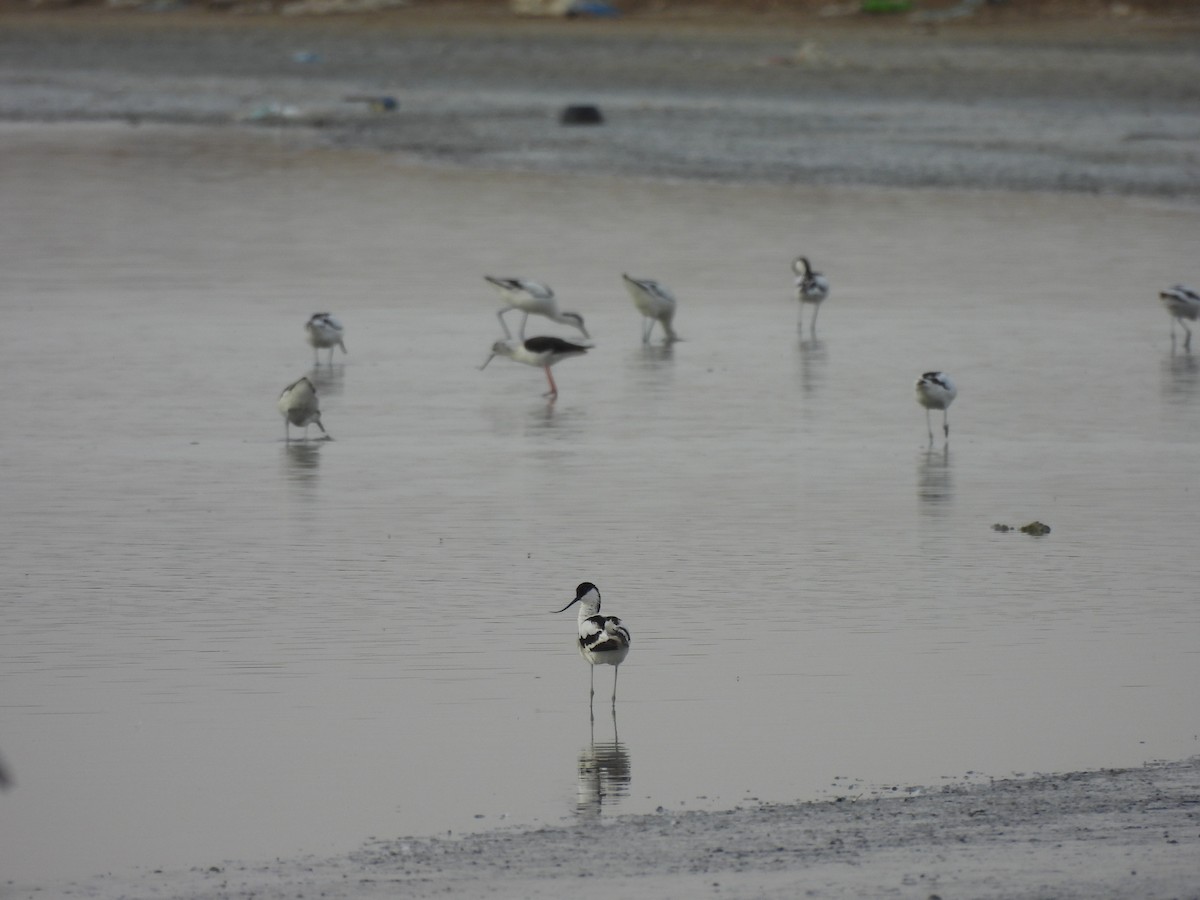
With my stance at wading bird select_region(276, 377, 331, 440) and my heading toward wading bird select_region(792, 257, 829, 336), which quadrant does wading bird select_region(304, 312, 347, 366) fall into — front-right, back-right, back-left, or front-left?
front-left

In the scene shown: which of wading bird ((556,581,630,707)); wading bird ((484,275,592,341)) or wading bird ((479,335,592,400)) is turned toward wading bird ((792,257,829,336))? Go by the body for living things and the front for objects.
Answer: wading bird ((484,275,592,341))

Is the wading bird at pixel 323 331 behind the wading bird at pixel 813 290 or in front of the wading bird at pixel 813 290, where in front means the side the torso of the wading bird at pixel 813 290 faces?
in front

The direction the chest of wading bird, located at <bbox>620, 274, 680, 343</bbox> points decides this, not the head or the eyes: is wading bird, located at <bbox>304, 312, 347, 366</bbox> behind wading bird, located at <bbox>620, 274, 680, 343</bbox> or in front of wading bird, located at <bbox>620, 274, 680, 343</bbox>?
behind

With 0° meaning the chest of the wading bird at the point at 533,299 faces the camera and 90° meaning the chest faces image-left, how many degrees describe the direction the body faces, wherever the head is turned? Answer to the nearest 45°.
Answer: approximately 270°

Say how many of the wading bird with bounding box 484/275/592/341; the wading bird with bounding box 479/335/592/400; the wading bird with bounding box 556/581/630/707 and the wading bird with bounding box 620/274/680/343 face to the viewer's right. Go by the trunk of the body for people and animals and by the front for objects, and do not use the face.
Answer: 2

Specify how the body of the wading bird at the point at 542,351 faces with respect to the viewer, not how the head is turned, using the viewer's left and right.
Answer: facing to the left of the viewer

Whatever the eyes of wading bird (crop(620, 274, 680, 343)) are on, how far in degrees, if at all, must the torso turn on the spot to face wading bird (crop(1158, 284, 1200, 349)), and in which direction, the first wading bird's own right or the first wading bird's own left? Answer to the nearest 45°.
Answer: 0° — it already faces it

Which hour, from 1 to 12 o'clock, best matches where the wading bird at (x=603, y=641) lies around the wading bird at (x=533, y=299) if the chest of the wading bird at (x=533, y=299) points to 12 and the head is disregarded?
the wading bird at (x=603, y=641) is roughly at 3 o'clock from the wading bird at (x=533, y=299).

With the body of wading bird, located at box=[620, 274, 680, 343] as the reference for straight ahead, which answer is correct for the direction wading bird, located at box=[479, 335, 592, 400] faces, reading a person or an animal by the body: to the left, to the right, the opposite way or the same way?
the opposite way

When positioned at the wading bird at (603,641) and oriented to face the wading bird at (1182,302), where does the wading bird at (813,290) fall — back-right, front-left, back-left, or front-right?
front-left
